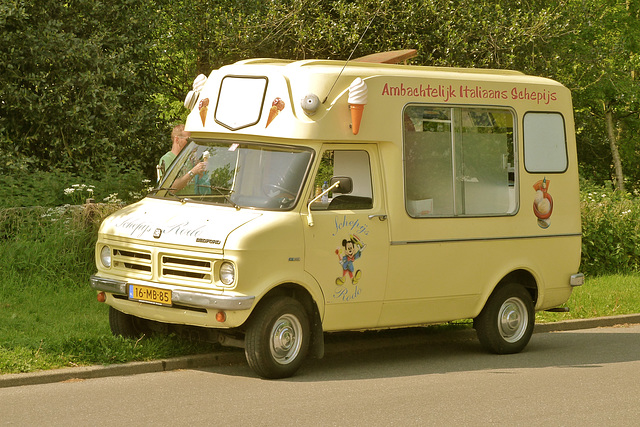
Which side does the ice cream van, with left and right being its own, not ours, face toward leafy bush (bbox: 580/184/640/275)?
back

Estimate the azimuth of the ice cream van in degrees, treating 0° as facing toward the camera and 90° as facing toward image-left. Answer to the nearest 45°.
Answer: approximately 45°

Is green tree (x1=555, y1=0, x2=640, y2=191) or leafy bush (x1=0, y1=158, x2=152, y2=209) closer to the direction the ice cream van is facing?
the leafy bush

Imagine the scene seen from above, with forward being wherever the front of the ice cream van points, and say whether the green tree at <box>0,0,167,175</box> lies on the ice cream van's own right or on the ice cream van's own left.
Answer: on the ice cream van's own right

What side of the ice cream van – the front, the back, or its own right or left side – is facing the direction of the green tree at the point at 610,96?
back

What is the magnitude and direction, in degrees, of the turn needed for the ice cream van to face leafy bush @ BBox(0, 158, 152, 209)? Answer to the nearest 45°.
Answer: approximately 90° to its right
